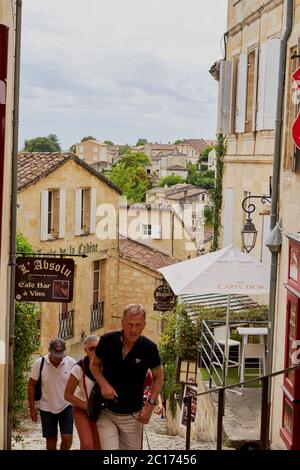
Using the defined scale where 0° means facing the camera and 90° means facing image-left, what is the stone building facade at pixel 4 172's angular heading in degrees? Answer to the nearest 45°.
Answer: approximately 270°

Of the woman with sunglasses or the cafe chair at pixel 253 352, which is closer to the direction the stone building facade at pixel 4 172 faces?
the cafe chair

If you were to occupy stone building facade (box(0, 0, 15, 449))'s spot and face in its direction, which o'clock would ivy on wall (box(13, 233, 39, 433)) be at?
The ivy on wall is roughly at 9 o'clock from the stone building facade.

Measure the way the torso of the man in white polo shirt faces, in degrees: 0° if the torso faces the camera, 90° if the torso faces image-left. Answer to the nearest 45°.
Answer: approximately 0°

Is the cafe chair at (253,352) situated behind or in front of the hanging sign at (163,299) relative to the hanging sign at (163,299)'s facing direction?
in front

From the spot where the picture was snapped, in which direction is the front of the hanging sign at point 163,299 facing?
facing the viewer

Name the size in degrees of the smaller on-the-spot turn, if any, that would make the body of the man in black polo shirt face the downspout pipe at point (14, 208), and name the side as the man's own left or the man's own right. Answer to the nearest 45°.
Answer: approximately 180°

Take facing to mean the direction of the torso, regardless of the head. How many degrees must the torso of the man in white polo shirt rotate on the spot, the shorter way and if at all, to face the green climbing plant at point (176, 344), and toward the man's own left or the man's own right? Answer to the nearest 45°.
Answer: approximately 180°

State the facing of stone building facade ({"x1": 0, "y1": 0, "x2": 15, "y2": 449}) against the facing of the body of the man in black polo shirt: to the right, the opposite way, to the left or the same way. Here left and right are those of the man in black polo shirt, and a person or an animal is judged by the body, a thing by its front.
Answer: to the left

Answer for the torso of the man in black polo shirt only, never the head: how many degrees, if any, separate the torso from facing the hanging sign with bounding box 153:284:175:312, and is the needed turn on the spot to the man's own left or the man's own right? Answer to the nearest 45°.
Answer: approximately 180°
